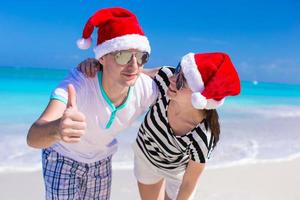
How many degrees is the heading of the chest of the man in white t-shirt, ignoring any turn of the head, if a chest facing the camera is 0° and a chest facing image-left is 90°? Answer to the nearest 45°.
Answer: approximately 315°

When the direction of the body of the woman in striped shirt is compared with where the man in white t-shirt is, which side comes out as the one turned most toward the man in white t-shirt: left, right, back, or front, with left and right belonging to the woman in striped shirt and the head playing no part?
right

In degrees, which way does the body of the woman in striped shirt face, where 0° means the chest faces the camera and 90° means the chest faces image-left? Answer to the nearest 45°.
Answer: approximately 0°

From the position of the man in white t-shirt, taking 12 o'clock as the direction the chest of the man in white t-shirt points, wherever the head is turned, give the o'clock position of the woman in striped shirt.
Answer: The woman in striped shirt is roughly at 10 o'clock from the man in white t-shirt.
